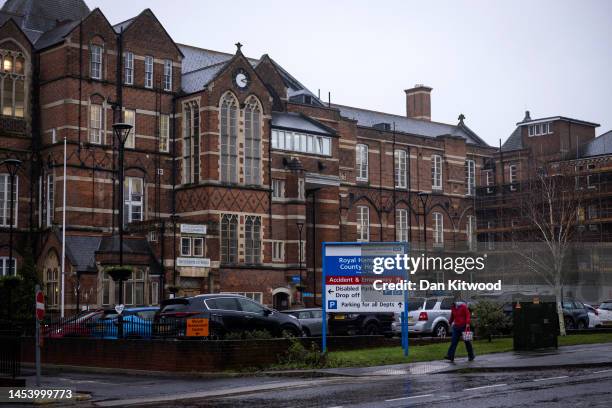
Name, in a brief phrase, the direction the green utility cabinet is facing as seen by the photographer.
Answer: facing the viewer

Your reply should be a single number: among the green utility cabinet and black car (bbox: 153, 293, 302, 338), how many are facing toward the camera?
1

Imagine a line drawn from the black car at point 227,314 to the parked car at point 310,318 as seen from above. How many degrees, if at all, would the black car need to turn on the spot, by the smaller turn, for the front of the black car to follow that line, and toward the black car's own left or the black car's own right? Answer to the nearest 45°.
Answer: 0° — it already faces it

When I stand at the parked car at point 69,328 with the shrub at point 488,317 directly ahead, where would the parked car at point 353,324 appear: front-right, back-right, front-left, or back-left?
front-left

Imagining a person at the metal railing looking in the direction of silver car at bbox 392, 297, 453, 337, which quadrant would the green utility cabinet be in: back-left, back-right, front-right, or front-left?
front-right

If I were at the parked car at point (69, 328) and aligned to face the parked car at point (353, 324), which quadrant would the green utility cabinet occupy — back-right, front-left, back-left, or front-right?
front-right

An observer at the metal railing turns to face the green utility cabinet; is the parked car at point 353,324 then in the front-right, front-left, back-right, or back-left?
front-left

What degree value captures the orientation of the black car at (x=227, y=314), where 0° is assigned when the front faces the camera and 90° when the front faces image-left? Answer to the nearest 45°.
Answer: approximately 225°

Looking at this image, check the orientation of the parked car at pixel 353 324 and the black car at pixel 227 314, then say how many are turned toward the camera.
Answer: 0

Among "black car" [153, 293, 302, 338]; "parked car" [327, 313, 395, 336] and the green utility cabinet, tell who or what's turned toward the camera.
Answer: the green utility cabinet

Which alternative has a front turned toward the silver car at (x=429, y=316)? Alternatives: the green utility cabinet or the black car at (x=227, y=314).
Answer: the black car

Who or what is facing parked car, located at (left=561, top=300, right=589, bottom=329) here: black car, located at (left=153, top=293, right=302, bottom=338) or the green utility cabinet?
the black car
